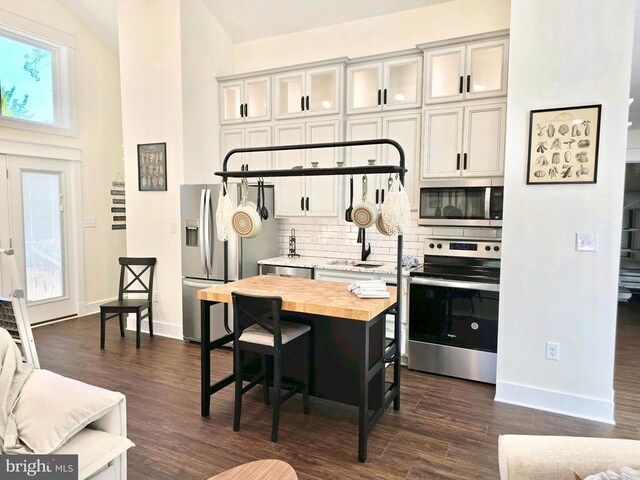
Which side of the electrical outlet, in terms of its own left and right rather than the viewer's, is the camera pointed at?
front

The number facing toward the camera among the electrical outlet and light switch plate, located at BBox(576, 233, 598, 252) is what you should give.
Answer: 2

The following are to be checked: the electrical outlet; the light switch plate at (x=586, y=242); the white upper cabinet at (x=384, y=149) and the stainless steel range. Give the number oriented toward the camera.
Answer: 4

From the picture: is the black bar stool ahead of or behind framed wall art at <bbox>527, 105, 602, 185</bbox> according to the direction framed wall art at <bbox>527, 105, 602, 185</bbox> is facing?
ahead

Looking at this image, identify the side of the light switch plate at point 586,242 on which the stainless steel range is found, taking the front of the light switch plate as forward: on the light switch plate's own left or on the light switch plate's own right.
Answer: on the light switch plate's own right

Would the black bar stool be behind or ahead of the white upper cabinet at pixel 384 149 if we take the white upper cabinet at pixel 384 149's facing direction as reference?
ahead

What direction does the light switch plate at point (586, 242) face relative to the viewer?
toward the camera

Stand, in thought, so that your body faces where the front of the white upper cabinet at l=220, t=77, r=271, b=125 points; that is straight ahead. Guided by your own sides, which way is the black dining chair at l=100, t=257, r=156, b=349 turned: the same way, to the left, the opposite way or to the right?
the same way

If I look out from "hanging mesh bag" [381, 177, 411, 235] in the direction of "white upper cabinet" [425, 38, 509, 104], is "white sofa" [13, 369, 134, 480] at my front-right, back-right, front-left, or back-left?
back-left

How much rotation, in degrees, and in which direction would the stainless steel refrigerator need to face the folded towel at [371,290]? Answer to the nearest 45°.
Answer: approximately 90° to its left

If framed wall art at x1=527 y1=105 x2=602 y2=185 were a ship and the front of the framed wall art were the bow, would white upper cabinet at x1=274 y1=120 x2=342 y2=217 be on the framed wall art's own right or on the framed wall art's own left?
on the framed wall art's own right

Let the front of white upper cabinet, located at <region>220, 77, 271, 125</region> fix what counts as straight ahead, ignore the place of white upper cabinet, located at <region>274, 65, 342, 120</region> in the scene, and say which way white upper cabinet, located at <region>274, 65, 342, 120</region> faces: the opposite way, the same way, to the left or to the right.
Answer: the same way

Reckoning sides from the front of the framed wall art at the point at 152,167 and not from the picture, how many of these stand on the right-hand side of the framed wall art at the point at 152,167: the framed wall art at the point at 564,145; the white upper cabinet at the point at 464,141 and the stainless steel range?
0

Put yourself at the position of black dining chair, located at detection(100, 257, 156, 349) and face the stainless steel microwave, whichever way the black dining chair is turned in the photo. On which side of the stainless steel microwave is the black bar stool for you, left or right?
right

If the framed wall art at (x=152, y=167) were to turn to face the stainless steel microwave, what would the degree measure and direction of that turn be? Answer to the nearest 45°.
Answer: approximately 90° to its left
